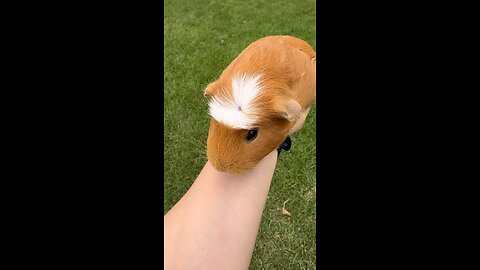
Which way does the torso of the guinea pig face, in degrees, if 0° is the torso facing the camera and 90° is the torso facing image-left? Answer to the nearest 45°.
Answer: approximately 45°
